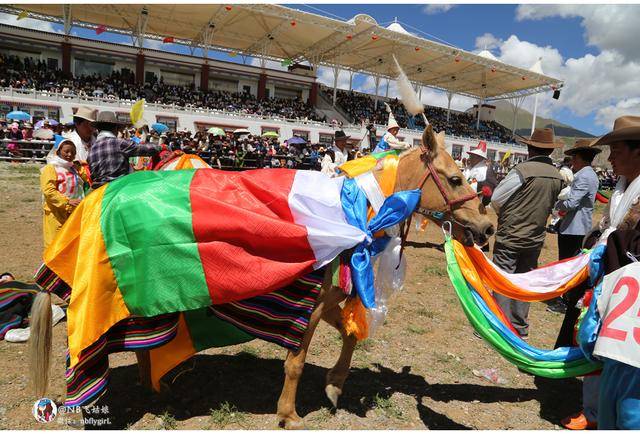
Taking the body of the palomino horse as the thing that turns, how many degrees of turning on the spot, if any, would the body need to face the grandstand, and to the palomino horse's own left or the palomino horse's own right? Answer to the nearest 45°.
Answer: approximately 90° to the palomino horse's own left

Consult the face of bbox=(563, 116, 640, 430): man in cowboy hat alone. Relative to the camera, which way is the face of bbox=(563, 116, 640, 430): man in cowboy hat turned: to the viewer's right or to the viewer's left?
to the viewer's left

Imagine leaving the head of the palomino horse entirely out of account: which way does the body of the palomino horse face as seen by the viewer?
to the viewer's right

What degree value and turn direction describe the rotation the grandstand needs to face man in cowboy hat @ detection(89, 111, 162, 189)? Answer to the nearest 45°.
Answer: approximately 45° to its right

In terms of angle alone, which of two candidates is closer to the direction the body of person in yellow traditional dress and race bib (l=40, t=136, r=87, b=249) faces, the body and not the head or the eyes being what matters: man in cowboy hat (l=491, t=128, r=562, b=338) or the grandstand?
the man in cowboy hat

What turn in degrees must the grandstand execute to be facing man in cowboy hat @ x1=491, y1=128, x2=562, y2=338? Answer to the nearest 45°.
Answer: approximately 45° to its right

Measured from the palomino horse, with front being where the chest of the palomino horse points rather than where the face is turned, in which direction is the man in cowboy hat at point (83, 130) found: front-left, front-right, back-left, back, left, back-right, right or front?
back-left
